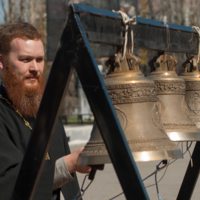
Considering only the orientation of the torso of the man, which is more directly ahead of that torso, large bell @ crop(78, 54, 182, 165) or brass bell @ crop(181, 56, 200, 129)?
the large bell

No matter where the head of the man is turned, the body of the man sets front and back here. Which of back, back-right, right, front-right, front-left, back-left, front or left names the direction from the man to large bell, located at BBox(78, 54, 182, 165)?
front

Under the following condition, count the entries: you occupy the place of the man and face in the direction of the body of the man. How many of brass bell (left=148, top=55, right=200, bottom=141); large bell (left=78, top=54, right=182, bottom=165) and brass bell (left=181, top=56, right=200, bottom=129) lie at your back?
0

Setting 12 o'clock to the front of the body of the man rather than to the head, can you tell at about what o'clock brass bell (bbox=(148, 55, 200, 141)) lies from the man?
The brass bell is roughly at 11 o'clock from the man.

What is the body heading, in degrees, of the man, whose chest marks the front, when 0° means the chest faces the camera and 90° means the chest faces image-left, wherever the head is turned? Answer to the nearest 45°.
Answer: approximately 315°

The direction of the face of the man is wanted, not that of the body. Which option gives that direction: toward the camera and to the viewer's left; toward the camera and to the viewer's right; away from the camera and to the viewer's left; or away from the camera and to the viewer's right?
toward the camera and to the viewer's right

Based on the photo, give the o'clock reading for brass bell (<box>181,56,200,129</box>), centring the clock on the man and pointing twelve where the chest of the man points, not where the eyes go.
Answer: The brass bell is roughly at 10 o'clock from the man.
